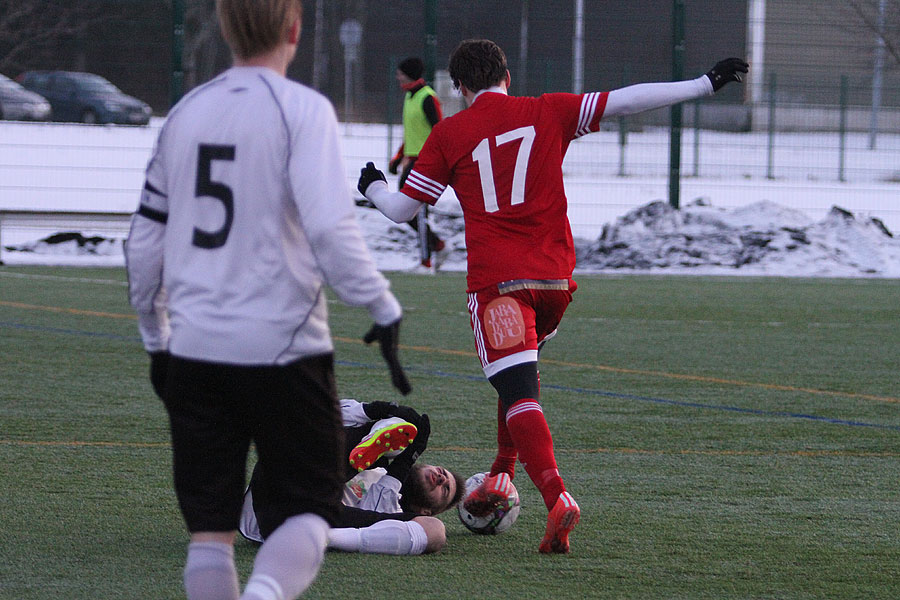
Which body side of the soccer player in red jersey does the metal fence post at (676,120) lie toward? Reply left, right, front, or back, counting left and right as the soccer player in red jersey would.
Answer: front

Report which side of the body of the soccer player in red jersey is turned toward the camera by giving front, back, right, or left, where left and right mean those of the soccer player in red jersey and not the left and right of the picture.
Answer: back

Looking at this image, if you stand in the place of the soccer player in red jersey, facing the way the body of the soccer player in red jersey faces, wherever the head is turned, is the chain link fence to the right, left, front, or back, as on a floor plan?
front

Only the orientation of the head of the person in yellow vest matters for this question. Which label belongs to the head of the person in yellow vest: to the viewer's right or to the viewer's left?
to the viewer's left

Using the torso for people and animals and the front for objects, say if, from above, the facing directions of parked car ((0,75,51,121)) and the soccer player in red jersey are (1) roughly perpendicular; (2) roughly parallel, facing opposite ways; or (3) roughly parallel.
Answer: roughly perpendicular

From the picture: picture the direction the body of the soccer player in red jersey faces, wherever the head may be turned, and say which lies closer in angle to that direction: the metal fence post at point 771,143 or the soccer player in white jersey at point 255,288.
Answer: the metal fence post
